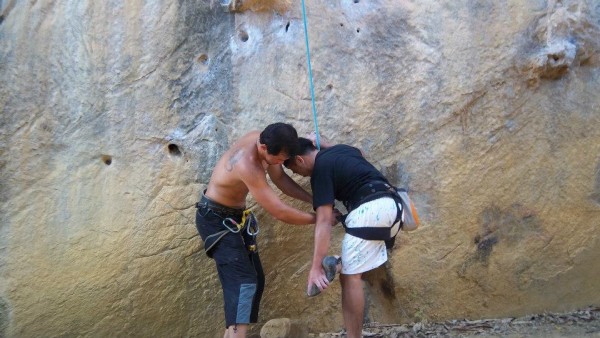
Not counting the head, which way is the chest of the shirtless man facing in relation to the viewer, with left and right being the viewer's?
facing to the right of the viewer

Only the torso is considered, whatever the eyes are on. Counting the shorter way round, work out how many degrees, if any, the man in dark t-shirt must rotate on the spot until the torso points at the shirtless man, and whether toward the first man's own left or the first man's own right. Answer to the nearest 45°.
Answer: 0° — they already face them

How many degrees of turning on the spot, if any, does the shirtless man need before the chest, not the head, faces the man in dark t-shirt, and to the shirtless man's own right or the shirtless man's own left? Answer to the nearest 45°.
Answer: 0° — they already face them

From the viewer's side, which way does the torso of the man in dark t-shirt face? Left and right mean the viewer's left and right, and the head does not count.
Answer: facing to the left of the viewer

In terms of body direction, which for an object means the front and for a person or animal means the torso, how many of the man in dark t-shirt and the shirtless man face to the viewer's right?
1

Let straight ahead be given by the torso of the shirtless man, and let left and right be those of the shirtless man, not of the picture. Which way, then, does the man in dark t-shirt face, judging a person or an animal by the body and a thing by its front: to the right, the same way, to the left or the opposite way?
the opposite way
